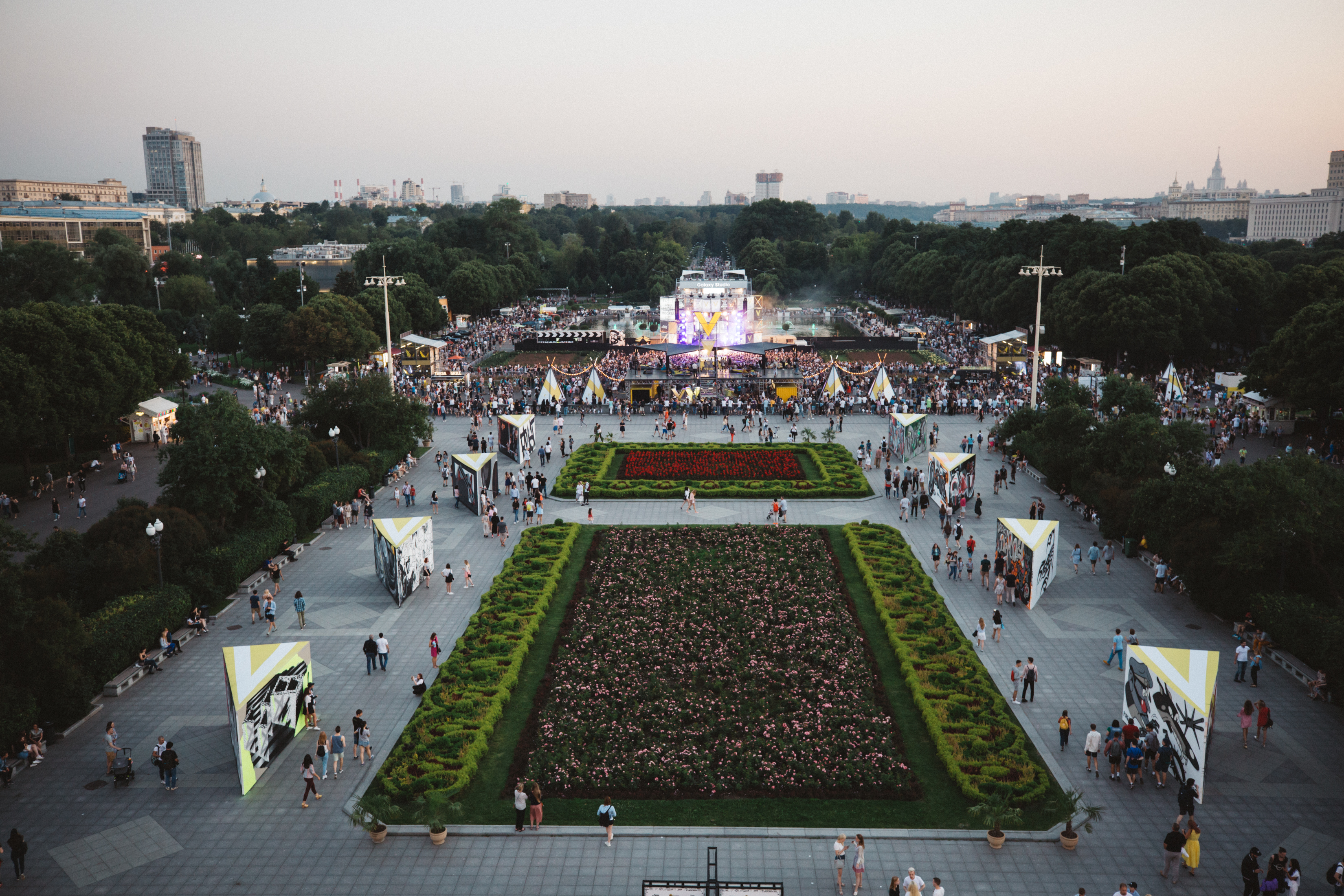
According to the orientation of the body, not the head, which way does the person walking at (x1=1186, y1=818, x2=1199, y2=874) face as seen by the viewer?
away from the camera

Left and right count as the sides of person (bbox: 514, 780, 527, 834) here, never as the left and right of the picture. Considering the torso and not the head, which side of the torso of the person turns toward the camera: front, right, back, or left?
back

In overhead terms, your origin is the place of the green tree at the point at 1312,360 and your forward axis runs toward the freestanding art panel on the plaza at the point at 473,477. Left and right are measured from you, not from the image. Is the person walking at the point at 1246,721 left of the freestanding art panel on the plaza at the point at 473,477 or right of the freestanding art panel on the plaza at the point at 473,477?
left

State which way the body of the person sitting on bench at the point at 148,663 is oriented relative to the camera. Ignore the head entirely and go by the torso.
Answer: to the viewer's right

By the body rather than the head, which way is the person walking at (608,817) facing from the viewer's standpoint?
away from the camera

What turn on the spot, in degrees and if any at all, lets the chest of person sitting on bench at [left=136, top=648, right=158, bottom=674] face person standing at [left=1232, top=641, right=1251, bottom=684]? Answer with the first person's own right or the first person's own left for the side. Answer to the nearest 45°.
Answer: approximately 45° to the first person's own right

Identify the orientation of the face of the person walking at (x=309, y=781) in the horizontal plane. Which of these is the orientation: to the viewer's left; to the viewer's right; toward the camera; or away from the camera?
away from the camera

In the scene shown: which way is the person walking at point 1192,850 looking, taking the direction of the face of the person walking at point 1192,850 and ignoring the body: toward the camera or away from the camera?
away from the camera

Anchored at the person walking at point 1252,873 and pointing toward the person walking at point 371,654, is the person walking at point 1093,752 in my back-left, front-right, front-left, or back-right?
front-right

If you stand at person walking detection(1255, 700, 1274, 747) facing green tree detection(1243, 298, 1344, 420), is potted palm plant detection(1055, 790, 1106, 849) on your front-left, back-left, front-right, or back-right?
back-left
